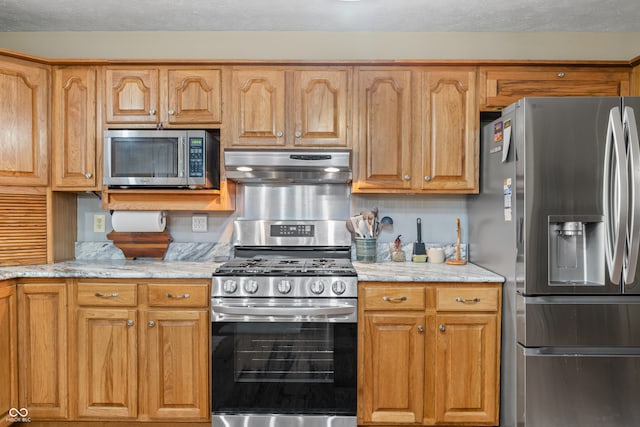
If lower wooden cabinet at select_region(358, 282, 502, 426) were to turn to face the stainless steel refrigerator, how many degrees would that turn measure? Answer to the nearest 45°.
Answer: approximately 90° to its left

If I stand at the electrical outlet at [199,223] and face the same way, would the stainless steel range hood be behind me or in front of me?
in front

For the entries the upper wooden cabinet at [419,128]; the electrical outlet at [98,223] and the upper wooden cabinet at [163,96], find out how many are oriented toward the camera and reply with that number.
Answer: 3

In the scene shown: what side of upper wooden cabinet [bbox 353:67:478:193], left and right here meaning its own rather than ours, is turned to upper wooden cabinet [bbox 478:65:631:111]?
left

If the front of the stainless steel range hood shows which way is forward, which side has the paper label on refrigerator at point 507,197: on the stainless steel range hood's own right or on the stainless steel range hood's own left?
on the stainless steel range hood's own left

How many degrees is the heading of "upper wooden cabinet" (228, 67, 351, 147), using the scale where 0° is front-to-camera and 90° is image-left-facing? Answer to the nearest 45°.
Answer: approximately 0°

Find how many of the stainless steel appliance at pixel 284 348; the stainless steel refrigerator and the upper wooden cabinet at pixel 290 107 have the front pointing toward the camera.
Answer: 3

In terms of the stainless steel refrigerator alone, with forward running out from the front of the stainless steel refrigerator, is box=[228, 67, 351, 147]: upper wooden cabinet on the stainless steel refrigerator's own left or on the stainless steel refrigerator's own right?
on the stainless steel refrigerator's own right

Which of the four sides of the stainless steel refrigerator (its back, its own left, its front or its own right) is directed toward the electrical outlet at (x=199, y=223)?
right

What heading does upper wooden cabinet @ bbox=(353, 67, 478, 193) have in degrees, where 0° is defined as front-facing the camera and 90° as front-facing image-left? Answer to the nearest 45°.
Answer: approximately 0°

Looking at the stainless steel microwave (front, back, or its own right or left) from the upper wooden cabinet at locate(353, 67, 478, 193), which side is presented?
left

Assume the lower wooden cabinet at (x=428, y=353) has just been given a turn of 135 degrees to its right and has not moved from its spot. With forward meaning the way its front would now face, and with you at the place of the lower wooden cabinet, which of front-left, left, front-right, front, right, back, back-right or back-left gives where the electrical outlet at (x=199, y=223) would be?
front-left

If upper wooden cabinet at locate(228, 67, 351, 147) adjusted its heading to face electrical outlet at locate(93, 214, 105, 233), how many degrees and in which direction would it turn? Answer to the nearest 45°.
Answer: approximately 90° to its right
